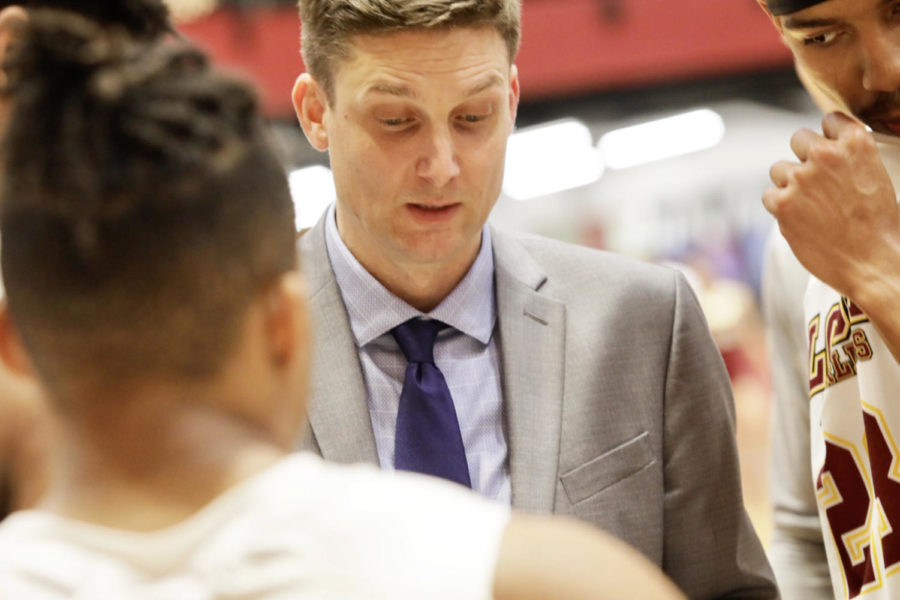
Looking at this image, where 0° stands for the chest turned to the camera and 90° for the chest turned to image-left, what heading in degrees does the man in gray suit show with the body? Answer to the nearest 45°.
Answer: approximately 0°

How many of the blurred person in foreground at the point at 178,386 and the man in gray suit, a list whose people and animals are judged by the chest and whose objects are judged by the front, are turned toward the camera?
1

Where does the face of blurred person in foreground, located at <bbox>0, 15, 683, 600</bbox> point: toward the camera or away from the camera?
away from the camera

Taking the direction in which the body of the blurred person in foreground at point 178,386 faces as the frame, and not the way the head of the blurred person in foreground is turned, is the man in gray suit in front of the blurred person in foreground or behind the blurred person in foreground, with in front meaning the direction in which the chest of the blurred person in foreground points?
in front

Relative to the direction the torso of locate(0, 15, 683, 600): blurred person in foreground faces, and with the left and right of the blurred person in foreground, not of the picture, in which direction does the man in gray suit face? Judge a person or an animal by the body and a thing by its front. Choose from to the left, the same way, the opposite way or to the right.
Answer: the opposite way

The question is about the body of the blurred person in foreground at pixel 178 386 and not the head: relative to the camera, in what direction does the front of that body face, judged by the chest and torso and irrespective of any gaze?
away from the camera

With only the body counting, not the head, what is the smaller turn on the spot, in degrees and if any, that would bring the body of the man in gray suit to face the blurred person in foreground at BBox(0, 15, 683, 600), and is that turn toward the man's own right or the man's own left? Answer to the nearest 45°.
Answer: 0° — they already face them
